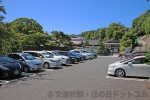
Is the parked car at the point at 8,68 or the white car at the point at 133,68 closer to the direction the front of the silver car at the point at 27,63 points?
the white car

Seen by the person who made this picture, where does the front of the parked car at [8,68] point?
facing the viewer and to the right of the viewer

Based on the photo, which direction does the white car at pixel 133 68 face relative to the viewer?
to the viewer's left

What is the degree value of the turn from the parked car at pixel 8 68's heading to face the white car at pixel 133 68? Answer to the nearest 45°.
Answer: approximately 45° to its left

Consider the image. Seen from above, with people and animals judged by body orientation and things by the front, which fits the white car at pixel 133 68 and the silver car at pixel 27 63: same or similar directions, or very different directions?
very different directions

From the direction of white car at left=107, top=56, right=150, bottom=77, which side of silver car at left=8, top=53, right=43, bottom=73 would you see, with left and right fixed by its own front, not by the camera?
front

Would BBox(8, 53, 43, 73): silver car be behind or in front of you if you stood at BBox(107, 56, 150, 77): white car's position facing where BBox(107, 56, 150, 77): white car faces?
in front

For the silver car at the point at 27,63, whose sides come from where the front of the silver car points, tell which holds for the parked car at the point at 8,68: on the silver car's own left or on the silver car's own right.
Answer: on the silver car's own right

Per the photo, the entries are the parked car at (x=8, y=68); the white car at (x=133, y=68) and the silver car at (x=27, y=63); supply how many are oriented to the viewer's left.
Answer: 1

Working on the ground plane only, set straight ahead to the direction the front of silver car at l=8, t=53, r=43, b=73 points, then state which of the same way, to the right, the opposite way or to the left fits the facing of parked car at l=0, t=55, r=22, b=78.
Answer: the same way
